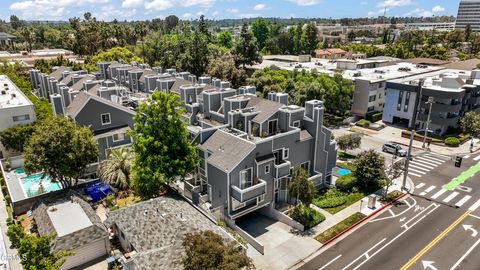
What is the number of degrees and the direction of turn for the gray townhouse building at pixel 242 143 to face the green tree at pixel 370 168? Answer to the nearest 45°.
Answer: approximately 45° to its left

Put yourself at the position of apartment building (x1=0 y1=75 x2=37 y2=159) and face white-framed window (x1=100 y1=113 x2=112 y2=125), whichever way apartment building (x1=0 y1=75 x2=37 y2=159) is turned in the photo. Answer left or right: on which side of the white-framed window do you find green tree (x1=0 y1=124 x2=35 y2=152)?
right

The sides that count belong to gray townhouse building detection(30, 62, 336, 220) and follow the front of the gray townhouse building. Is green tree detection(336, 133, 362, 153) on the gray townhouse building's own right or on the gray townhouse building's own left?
on the gray townhouse building's own left

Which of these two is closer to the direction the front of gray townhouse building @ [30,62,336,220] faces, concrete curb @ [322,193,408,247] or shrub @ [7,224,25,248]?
the concrete curb

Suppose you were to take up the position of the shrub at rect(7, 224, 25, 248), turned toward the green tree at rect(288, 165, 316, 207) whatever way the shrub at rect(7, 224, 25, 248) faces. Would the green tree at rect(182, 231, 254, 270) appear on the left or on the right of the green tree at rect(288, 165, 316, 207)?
right

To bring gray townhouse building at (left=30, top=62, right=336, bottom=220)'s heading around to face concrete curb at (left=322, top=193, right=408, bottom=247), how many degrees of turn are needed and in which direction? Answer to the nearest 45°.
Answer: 0° — it already faces it

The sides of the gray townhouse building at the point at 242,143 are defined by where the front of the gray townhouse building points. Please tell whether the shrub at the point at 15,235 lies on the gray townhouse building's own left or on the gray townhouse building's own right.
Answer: on the gray townhouse building's own right

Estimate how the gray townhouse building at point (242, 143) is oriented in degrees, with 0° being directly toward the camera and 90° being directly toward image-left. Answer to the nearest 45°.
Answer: approximately 315°

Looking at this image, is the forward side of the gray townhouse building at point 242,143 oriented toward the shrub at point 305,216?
yes

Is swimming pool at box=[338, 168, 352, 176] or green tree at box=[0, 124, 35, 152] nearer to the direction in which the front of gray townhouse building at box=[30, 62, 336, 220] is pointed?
the swimming pool

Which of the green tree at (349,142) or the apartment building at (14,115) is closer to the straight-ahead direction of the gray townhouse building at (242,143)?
the green tree

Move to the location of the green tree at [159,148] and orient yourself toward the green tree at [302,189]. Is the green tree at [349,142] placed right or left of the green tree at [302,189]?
left
